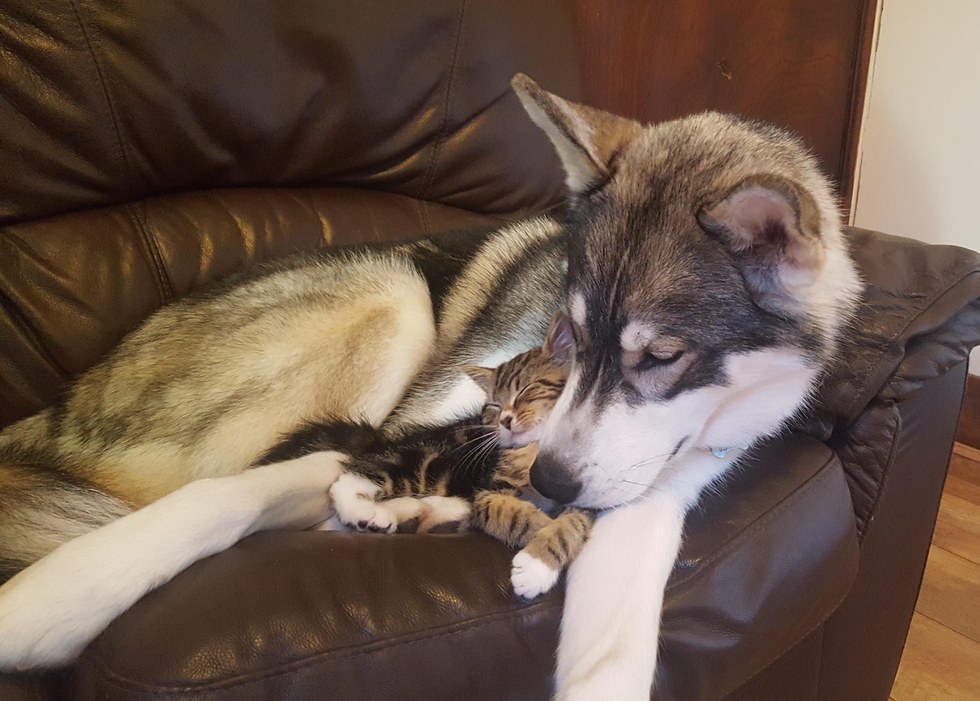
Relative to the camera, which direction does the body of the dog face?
to the viewer's right
